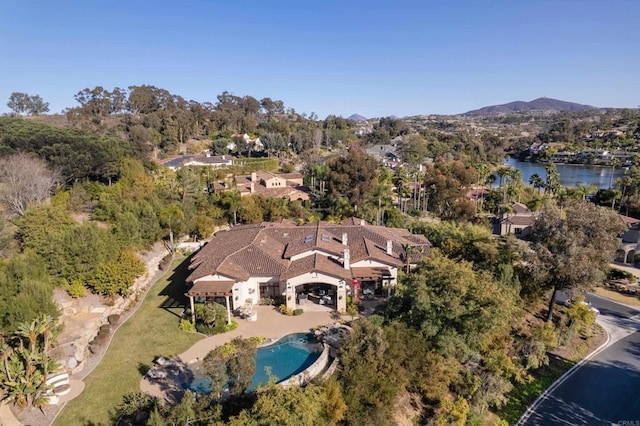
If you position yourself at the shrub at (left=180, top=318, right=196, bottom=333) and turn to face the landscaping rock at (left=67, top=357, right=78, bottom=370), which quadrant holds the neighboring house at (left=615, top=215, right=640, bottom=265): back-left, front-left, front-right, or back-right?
back-left

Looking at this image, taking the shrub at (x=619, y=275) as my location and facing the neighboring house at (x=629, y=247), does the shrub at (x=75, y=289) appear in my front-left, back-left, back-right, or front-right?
back-left

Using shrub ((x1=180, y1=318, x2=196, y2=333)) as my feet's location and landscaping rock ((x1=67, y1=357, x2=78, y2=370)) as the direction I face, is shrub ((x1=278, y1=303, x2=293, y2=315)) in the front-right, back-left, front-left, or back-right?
back-left

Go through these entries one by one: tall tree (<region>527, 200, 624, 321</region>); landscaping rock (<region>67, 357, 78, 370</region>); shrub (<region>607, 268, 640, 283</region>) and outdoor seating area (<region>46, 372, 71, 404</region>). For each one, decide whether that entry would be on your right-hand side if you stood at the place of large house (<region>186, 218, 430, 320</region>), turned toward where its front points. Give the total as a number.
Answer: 2
